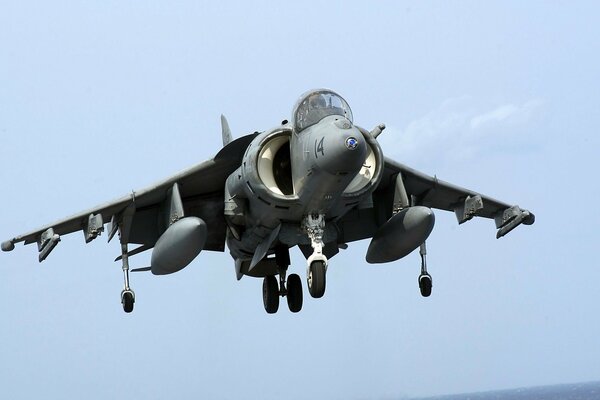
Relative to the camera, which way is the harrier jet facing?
toward the camera
